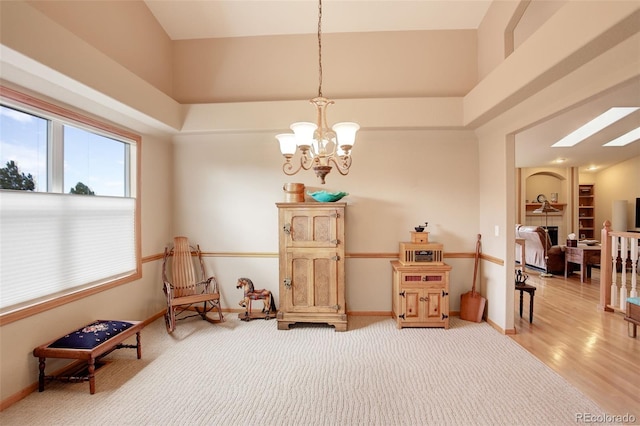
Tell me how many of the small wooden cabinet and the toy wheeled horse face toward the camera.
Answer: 1

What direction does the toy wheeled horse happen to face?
to the viewer's left

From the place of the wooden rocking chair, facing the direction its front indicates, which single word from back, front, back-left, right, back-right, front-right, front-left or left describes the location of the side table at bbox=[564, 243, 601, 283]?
front-left

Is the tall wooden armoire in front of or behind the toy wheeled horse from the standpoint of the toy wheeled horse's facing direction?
behind

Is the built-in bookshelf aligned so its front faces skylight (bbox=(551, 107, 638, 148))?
yes

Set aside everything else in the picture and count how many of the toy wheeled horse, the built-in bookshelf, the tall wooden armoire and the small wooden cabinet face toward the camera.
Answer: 3

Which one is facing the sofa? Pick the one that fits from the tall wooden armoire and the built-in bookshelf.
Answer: the built-in bookshelf

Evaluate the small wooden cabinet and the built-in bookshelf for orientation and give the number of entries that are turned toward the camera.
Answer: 2

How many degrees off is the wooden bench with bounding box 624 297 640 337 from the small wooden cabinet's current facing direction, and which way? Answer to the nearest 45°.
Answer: approximately 90° to its left

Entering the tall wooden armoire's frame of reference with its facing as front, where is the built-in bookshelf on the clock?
The built-in bookshelf is roughly at 8 o'clock from the tall wooden armoire.

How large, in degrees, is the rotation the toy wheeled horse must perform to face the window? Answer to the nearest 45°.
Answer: approximately 45° to its left

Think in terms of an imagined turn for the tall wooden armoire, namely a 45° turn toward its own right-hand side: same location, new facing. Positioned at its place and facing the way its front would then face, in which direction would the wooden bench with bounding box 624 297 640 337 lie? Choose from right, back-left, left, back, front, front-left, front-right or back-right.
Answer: back-left
